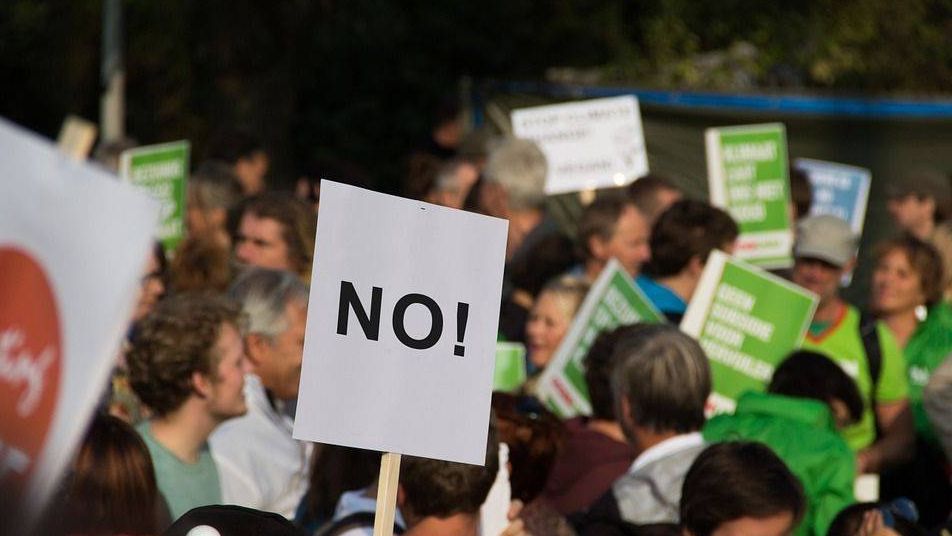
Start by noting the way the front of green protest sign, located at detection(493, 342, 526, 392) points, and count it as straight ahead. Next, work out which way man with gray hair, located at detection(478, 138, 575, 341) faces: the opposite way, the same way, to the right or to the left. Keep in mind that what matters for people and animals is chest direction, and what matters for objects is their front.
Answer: to the right

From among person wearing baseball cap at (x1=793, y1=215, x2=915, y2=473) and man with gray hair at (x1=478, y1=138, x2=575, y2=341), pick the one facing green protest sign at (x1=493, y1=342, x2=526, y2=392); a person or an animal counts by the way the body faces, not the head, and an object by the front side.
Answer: the person wearing baseball cap

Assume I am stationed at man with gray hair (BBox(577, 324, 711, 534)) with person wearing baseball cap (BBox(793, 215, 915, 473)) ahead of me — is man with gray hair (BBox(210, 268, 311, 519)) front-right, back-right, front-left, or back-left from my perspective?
back-left

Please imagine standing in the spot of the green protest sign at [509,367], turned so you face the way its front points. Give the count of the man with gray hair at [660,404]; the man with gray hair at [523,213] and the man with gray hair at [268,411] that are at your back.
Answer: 1

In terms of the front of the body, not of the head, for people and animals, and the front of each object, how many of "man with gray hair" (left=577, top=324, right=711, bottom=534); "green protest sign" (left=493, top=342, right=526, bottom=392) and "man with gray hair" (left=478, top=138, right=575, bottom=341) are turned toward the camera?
1

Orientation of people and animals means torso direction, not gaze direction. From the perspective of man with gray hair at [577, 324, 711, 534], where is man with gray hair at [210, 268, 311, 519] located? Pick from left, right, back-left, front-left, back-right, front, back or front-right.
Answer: front-left

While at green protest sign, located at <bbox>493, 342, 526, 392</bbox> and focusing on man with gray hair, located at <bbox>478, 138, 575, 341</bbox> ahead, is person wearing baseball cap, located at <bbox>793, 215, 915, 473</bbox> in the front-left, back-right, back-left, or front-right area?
front-right

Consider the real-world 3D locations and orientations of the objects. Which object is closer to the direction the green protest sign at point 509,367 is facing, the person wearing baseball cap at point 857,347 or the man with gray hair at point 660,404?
the man with gray hair

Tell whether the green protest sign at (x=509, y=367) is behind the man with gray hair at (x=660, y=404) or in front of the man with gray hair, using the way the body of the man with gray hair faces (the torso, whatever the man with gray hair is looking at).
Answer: in front

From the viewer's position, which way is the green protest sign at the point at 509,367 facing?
facing the viewer

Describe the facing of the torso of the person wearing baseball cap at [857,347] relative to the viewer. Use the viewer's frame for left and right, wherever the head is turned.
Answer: facing the viewer and to the left of the viewer

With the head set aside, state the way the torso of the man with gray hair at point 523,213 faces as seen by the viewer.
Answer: to the viewer's left

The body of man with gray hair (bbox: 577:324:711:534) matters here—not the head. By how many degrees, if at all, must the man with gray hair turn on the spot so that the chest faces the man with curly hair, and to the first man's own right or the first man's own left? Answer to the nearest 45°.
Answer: approximately 45° to the first man's own left

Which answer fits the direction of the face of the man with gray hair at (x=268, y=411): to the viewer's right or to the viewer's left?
to the viewer's right

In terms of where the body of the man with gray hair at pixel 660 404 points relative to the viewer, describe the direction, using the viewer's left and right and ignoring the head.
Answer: facing away from the viewer and to the left of the viewer
